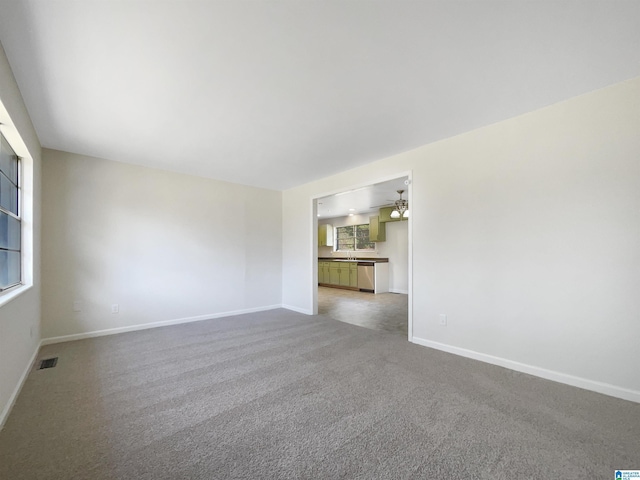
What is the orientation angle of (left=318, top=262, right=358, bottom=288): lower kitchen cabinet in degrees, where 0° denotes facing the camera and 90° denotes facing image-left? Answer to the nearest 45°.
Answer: approximately 45°

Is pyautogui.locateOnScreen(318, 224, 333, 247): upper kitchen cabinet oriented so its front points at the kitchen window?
no

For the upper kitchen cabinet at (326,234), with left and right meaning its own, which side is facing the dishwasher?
left

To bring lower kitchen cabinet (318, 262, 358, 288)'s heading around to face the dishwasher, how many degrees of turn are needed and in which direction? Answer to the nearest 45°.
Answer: approximately 90° to its left

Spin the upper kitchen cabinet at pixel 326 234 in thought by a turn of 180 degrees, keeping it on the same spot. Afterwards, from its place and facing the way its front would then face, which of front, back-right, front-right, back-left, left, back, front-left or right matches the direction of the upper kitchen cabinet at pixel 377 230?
right

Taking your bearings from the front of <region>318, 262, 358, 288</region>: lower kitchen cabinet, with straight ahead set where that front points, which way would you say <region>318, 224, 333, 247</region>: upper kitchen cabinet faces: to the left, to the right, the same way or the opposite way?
the same way

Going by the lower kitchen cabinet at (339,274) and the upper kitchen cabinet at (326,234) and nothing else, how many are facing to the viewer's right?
0

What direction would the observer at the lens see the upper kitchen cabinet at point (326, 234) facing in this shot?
facing the viewer and to the left of the viewer

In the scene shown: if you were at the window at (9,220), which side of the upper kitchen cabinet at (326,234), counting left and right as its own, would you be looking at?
front

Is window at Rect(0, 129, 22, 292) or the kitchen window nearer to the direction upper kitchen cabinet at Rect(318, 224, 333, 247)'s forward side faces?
the window
